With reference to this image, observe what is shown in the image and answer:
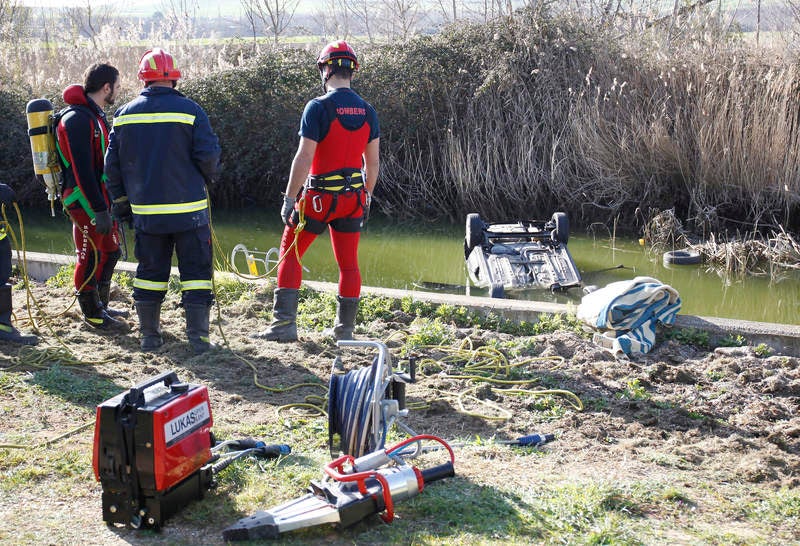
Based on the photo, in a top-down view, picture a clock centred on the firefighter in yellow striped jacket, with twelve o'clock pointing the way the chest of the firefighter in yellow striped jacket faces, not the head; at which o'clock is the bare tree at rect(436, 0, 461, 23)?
The bare tree is roughly at 1 o'clock from the firefighter in yellow striped jacket.

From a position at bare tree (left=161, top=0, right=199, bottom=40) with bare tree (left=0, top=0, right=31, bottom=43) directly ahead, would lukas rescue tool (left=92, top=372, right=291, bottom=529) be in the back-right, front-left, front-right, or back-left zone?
back-left

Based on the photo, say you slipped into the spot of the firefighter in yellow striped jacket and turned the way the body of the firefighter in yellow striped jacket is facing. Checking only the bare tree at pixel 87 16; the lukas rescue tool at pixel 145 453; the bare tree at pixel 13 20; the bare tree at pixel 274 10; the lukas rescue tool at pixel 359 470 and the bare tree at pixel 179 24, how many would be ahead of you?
4

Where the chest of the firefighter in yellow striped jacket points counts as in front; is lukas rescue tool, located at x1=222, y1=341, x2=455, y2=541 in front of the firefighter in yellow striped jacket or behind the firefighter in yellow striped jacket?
behind

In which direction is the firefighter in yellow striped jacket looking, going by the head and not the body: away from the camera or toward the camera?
away from the camera

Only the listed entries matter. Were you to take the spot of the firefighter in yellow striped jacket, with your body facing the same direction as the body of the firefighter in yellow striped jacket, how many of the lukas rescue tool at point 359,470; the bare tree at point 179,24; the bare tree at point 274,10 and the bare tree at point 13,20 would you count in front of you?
3

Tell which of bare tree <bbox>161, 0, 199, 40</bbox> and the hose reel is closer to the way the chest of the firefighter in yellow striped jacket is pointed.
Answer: the bare tree

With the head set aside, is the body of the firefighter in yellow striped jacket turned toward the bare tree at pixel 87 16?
yes

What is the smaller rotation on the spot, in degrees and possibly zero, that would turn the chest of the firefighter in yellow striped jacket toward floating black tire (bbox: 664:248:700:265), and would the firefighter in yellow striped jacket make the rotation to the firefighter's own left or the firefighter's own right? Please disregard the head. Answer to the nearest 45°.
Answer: approximately 45° to the firefighter's own right

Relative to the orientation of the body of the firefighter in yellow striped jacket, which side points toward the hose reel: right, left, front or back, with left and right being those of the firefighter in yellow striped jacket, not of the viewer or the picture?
back

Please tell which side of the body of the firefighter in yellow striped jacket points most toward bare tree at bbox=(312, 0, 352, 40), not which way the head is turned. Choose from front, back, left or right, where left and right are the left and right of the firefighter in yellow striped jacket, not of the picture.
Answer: front

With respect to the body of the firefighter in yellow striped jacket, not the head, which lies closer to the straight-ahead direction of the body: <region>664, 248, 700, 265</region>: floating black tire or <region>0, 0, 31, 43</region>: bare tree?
the bare tree

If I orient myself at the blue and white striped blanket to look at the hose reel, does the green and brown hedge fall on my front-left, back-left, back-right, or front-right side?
back-right

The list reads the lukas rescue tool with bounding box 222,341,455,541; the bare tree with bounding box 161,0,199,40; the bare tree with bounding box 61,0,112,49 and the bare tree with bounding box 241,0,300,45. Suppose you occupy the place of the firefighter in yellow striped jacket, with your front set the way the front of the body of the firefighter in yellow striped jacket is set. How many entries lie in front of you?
3

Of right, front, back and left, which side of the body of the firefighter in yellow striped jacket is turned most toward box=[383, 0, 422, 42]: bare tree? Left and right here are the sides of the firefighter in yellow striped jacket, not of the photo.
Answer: front

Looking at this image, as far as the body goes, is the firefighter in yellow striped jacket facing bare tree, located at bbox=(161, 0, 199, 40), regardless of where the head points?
yes

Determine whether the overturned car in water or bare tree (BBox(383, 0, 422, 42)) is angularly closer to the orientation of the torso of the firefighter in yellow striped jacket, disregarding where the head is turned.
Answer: the bare tree

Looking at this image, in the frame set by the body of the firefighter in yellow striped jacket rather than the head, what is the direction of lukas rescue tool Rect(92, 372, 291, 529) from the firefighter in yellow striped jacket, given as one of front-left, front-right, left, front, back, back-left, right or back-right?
back

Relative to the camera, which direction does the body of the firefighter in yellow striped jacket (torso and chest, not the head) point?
away from the camera
